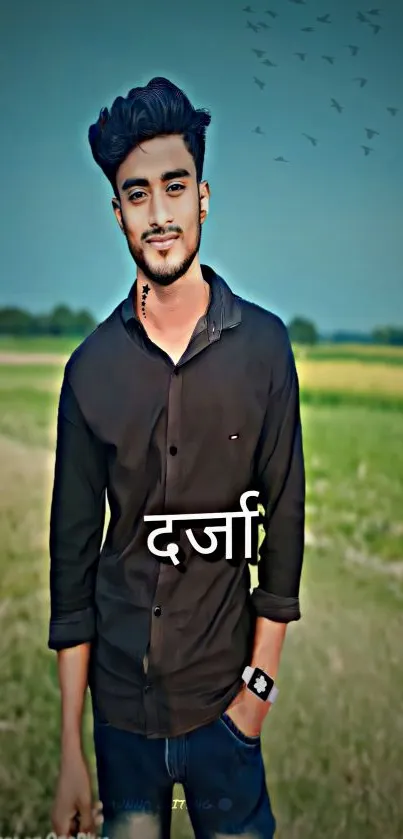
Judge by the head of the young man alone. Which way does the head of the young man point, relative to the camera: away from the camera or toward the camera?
toward the camera

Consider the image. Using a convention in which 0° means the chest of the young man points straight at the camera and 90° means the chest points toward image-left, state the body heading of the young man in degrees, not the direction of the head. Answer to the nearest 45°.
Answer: approximately 0°
